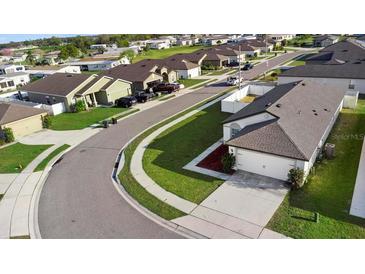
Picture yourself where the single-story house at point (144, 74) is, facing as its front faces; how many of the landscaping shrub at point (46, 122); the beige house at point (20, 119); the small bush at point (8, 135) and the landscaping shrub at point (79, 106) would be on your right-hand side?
4

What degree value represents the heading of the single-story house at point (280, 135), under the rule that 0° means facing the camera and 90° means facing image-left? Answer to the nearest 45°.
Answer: approximately 45°

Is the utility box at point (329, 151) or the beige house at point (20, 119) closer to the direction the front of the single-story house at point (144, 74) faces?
the utility box

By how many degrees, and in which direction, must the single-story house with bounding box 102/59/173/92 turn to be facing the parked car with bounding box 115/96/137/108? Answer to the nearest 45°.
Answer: approximately 45° to its right

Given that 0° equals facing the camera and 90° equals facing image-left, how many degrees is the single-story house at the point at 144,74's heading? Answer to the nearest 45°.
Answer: approximately 315°

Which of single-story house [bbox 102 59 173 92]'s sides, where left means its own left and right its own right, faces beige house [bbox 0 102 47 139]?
right

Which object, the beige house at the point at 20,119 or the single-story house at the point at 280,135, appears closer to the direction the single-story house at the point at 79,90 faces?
the single-story house

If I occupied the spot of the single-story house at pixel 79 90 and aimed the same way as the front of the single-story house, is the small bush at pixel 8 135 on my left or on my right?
on my right

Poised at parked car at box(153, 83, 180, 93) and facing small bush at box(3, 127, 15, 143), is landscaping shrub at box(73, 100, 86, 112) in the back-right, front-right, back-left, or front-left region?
front-right

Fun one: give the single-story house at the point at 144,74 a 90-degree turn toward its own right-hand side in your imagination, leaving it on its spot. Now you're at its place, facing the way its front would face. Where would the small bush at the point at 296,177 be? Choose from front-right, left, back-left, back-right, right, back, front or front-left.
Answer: front-left

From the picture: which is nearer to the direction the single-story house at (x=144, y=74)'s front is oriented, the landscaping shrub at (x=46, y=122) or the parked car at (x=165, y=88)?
the parked car

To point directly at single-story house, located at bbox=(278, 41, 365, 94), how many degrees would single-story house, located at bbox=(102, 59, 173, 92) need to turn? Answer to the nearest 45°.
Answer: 0° — it already faces it

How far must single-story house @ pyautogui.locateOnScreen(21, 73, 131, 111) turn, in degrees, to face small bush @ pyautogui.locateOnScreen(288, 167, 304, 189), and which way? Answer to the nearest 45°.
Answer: approximately 45° to its right

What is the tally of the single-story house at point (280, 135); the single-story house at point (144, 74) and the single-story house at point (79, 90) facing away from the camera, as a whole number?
0

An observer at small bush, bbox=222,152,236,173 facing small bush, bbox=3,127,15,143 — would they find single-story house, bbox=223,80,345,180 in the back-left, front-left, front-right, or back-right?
back-right

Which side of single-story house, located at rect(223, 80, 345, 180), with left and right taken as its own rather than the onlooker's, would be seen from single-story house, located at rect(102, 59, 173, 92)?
right

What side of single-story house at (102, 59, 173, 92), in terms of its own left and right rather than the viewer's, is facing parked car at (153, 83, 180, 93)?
front

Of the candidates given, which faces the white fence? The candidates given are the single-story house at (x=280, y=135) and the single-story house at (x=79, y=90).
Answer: the single-story house at (x=79, y=90)

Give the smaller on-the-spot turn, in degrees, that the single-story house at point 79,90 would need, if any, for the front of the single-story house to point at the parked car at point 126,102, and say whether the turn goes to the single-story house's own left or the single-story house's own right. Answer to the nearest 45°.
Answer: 0° — it already faces it

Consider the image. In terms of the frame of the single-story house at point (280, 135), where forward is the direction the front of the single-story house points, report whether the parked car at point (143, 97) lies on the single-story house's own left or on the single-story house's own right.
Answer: on the single-story house's own right

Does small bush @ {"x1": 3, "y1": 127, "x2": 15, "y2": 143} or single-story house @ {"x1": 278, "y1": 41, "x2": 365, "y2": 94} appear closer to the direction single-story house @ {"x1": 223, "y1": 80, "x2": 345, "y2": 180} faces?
the small bush
